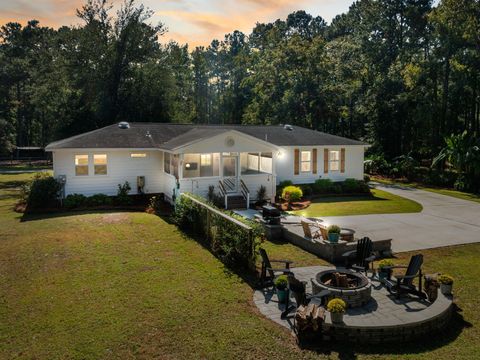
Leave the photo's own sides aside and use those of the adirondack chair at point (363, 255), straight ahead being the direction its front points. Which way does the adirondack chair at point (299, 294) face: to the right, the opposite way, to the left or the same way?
the opposite way

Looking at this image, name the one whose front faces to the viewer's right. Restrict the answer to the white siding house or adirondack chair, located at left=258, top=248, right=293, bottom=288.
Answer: the adirondack chair

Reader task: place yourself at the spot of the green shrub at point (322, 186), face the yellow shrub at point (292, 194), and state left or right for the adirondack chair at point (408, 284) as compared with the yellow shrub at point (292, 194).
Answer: left

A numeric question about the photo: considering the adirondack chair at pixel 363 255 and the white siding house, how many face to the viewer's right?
0

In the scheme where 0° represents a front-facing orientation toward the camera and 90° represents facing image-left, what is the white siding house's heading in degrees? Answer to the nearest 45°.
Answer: approximately 0°

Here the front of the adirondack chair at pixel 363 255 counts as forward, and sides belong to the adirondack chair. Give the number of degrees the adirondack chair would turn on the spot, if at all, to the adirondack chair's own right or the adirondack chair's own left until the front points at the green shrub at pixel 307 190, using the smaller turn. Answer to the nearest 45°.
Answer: approximately 135° to the adirondack chair's own right

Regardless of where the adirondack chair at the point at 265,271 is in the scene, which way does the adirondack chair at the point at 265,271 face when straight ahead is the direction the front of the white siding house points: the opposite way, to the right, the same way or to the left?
to the left

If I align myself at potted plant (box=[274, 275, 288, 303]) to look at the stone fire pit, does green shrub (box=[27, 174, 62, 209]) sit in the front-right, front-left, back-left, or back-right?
back-left

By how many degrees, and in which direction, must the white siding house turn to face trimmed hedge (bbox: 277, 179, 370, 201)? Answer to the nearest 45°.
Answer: approximately 90° to its left

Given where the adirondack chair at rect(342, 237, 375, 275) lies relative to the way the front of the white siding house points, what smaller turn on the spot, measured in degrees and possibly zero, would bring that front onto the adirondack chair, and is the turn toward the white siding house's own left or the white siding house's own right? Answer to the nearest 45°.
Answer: approximately 45° to the white siding house's own left

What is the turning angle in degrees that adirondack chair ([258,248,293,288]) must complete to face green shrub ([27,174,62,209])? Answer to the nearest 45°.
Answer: approximately 135° to its left

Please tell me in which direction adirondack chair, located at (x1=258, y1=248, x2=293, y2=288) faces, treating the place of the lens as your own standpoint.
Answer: facing to the right of the viewer
